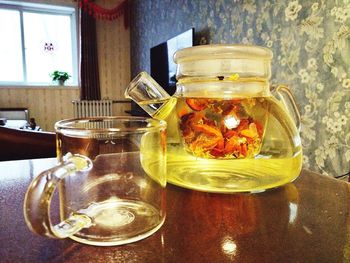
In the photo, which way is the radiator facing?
toward the camera

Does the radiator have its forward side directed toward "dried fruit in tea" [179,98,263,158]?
yes

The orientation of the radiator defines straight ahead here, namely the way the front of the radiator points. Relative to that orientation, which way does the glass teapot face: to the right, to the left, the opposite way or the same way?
to the right

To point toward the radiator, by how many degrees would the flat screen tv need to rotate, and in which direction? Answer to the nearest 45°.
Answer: approximately 90° to its right

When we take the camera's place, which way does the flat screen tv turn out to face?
facing the viewer and to the left of the viewer

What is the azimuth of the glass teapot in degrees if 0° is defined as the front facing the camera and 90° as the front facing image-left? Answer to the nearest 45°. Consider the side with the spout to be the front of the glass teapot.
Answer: approximately 90°

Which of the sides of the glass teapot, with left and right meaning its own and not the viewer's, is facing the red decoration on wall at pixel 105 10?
right

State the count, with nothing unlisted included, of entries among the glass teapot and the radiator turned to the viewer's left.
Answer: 1

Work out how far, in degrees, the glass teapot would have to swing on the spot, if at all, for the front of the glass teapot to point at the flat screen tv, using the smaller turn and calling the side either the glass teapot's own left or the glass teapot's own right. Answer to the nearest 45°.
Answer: approximately 90° to the glass teapot's own right

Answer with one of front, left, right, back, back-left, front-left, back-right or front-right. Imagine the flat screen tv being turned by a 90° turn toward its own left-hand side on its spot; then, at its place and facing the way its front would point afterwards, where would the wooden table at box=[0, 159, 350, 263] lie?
front-right

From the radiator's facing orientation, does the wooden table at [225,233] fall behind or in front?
in front

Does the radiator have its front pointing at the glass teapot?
yes
